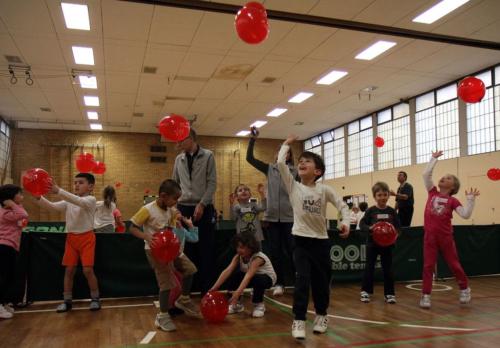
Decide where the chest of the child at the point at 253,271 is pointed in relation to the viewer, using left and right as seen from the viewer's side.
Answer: facing the viewer and to the left of the viewer

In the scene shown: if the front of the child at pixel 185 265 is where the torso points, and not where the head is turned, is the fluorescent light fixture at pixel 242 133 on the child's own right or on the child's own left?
on the child's own left

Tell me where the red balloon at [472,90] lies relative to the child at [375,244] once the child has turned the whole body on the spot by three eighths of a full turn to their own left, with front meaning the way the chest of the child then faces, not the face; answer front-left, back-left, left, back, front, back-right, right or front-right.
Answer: front

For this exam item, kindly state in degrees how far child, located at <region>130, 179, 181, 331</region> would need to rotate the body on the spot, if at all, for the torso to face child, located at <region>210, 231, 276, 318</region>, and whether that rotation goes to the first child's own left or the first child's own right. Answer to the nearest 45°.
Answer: approximately 90° to the first child's own left

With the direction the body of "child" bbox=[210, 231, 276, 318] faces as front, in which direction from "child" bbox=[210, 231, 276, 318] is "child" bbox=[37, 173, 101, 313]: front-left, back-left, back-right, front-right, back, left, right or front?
front-right

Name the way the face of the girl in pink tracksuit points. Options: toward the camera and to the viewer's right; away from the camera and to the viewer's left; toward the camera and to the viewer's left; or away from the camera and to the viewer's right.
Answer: toward the camera and to the viewer's left

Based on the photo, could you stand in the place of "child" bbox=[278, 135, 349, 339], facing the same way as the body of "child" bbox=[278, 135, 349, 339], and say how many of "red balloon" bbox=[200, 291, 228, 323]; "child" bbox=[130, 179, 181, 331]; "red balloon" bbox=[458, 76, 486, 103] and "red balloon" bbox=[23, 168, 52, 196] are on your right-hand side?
3

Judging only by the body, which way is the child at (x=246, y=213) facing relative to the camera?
toward the camera

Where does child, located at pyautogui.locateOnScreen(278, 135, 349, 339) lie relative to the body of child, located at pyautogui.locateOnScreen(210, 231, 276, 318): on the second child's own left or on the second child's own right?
on the second child's own left

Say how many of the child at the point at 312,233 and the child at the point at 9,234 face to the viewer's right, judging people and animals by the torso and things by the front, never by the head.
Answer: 1

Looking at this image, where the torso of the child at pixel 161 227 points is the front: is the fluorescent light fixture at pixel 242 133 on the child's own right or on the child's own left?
on the child's own left

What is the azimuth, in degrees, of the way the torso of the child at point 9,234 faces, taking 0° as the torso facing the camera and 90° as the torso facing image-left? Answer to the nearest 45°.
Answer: approximately 270°

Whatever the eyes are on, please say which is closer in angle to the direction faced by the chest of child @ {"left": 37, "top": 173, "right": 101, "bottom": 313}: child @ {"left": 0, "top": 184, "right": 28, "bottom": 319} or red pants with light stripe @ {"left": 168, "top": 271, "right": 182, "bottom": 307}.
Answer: the child

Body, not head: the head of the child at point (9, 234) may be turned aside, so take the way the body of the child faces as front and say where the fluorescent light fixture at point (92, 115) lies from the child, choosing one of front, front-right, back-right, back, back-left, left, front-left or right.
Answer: left

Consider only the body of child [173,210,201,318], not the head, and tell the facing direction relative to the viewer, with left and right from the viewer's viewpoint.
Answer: facing the viewer and to the right of the viewer
